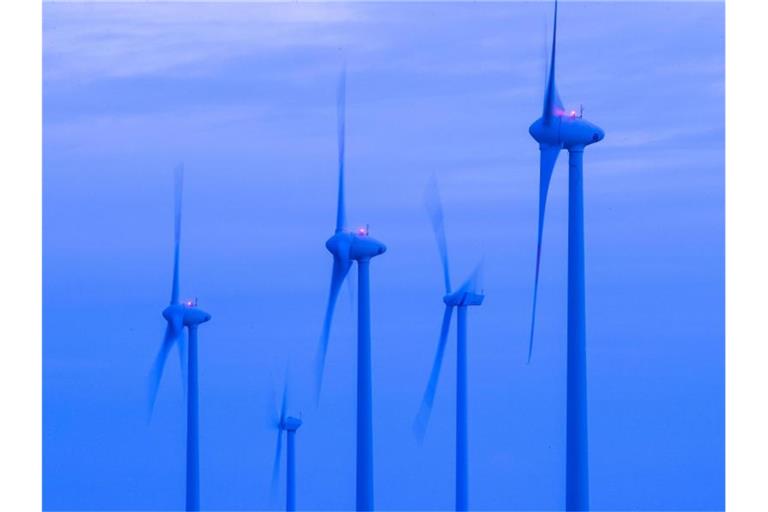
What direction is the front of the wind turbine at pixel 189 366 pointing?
to the viewer's left

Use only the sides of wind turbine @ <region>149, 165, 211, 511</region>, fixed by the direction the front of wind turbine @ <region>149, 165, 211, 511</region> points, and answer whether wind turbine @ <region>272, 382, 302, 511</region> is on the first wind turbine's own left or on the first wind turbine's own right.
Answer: on the first wind turbine's own right
